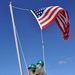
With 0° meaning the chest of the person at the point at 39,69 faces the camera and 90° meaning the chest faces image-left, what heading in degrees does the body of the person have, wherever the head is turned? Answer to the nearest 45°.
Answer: approximately 45°
